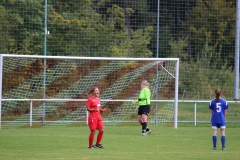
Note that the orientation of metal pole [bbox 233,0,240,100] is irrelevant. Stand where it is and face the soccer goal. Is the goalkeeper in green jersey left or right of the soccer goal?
left

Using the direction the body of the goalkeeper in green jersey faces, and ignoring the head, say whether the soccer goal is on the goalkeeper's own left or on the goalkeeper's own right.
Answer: on the goalkeeper's own right
